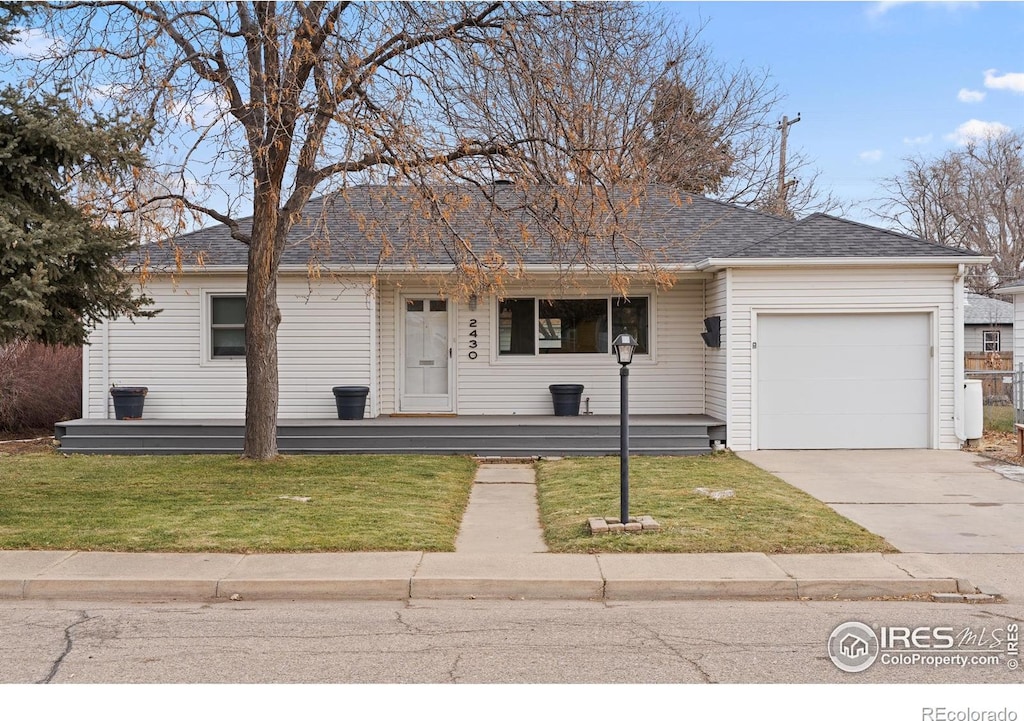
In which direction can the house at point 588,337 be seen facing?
toward the camera

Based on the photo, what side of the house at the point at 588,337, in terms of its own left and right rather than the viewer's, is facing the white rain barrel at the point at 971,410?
left

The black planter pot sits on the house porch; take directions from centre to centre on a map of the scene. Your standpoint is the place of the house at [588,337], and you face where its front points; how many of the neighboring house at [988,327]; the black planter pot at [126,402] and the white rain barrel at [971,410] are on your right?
1

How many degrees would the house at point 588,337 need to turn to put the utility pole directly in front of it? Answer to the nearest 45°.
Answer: approximately 135° to its left

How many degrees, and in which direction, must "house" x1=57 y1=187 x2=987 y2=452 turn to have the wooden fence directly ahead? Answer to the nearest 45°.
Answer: approximately 135° to its left

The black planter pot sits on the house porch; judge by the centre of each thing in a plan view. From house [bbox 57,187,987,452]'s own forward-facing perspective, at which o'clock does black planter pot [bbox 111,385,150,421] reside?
The black planter pot is roughly at 3 o'clock from the house.

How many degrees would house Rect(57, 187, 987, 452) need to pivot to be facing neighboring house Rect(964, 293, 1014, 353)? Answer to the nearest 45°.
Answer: approximately 135° to its left

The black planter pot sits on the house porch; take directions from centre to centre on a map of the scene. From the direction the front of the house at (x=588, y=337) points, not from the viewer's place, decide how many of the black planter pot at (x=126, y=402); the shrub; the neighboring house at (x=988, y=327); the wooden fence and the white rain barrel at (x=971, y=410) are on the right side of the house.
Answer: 2

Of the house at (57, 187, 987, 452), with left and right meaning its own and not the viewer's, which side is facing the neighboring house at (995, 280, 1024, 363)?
left

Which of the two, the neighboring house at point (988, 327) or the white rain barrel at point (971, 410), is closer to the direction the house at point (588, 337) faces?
the white rain barrel

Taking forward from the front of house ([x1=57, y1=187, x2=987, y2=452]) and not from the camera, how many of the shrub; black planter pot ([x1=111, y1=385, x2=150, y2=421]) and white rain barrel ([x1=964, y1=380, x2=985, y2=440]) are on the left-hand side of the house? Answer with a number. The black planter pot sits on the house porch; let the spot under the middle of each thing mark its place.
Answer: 1

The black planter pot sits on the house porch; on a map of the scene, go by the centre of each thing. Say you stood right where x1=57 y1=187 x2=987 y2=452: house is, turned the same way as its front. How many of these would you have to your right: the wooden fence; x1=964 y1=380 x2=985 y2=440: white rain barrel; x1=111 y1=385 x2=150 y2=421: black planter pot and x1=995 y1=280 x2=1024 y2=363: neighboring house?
1

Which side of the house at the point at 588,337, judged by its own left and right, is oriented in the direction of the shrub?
right
